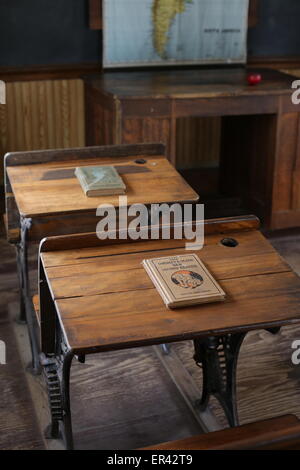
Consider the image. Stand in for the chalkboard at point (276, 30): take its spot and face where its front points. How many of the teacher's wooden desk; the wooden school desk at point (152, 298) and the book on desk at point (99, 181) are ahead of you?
3

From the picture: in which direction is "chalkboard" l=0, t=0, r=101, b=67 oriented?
toward the camera

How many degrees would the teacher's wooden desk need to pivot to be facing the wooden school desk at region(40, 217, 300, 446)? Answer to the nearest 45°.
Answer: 0° — it already faces it

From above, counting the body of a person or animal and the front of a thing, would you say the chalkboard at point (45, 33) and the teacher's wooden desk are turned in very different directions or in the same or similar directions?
same or similar directions

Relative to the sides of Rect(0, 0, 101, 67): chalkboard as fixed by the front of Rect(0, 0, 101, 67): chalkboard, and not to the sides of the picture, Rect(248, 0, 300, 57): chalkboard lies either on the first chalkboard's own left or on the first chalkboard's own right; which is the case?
on the first chalkboard's own left

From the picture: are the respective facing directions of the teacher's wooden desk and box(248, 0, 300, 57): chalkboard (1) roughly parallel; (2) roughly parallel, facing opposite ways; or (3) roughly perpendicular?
roughly parallel

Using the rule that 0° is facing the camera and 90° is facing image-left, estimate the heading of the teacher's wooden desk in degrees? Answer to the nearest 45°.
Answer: approximately 0°

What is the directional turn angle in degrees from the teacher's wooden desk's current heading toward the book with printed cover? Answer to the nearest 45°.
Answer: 0° — it already faces it

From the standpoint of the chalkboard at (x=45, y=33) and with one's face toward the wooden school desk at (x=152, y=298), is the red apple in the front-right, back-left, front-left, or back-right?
front-left

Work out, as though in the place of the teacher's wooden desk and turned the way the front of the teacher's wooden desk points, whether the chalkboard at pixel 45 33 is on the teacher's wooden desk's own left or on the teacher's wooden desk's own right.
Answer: on the teacher's wooden desk's own right

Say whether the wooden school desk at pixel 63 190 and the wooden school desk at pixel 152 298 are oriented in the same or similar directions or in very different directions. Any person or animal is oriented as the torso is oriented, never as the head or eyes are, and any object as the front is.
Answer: same or similar directions
